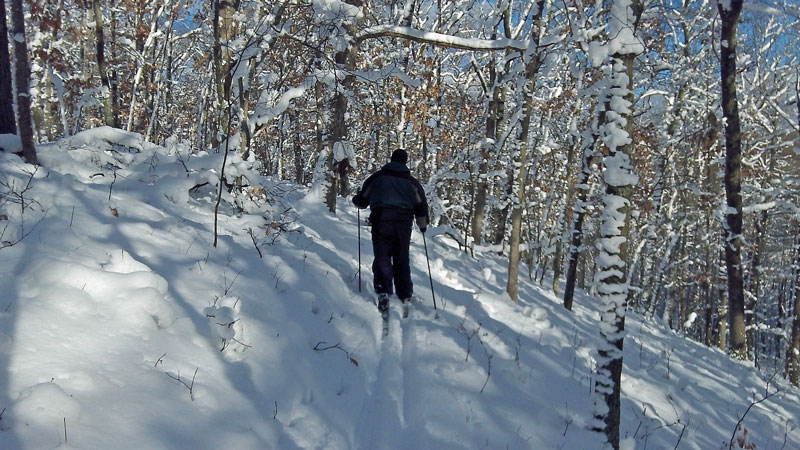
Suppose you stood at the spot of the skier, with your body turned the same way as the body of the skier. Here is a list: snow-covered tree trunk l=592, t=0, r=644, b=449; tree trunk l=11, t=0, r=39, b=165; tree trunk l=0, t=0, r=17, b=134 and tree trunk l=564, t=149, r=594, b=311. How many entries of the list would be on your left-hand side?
2

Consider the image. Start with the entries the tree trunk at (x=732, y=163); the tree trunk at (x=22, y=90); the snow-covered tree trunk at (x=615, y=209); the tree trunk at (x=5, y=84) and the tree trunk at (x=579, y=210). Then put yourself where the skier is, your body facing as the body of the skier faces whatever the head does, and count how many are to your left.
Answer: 2

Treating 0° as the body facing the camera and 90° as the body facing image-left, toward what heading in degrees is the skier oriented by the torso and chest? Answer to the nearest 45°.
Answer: approximately 180°

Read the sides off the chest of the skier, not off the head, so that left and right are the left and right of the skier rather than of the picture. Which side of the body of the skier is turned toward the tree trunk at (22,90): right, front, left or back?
left

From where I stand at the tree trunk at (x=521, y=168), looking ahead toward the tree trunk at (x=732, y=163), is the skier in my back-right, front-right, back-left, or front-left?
back-right

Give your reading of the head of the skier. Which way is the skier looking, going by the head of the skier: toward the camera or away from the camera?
away from the camera

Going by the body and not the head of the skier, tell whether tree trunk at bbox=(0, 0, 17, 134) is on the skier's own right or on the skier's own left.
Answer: on the skier's own left

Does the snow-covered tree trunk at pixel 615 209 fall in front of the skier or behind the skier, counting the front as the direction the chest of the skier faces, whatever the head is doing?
behind

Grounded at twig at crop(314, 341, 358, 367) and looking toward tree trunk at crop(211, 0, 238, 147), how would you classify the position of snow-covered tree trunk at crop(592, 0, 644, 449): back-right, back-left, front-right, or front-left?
back-right

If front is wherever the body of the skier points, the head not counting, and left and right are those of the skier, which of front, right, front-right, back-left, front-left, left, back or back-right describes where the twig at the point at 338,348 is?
back
